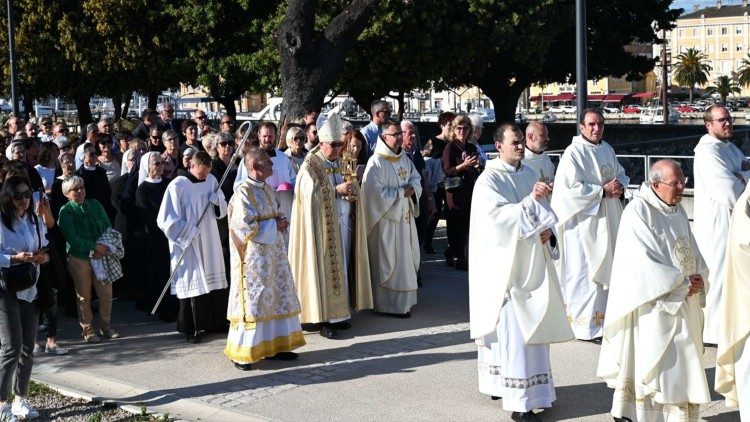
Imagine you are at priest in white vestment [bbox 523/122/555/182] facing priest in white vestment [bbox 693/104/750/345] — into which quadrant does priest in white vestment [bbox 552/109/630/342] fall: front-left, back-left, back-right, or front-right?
front-right

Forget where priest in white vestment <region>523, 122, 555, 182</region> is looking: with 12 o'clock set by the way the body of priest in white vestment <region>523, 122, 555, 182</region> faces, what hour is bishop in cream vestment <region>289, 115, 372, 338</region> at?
bishop in cream vestment <region>289, 115, 372, 338</region> is roughly at 4 o'clock from priest in white vestment <region>523, 122, 555, 182</region>.

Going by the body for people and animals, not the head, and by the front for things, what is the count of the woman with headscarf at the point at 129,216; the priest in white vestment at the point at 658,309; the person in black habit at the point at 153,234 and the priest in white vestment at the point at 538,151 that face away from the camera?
0

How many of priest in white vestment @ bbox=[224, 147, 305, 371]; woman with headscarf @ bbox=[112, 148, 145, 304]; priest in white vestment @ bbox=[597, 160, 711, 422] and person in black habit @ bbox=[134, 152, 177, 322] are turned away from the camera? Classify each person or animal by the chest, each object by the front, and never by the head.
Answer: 0

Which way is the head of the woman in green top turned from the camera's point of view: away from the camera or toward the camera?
toward the camera

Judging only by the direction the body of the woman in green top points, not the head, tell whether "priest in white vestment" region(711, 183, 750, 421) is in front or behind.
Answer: in front

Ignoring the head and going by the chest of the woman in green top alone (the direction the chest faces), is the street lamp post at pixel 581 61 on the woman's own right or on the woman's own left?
on the woman's own left

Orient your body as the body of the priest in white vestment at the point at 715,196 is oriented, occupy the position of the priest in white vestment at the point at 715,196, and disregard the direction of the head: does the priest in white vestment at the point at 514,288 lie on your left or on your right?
on your right

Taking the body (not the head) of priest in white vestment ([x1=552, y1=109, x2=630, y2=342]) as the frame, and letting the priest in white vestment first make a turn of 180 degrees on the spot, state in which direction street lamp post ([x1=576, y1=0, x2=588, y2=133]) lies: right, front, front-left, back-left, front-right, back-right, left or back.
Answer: front-right

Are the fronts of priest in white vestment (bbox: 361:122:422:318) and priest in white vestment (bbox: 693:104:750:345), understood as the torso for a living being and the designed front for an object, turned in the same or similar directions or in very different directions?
same or similar directions

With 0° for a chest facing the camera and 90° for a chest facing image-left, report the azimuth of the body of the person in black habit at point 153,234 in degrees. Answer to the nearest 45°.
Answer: approximately 315°

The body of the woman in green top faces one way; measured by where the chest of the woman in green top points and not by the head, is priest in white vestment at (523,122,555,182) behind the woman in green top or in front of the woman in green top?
in front

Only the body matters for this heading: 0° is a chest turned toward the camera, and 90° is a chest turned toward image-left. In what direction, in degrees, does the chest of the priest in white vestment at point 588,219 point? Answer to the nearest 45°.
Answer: approximately 315°
